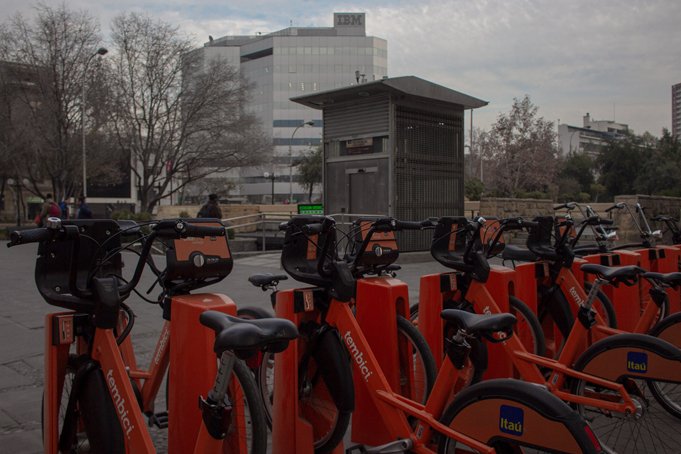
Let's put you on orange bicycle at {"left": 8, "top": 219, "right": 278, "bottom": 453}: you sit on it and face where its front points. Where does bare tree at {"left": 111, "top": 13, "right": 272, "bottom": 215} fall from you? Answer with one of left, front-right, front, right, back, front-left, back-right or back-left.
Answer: front-right

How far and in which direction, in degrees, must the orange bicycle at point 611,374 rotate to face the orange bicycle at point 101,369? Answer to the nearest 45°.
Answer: approximately 90° to its left

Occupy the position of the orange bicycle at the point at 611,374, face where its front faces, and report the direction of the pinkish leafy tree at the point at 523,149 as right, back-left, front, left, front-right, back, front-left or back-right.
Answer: front-right

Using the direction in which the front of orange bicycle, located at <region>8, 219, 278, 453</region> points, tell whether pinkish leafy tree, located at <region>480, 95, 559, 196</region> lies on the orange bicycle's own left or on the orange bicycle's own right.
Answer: on the orange bicycle's own right

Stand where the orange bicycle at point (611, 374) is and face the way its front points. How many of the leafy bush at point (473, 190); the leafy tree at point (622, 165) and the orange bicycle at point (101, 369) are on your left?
1

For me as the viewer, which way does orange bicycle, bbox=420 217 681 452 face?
facing away from the viewer and to the left of the viewer

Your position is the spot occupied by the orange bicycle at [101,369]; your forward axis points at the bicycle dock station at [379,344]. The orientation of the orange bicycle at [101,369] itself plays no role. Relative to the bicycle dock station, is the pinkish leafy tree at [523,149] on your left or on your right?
left

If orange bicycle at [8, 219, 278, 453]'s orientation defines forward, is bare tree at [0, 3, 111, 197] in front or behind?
in front

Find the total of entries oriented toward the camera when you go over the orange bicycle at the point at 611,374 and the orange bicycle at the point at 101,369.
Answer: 0

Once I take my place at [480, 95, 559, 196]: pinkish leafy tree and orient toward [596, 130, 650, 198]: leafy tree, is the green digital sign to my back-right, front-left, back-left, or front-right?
back-right

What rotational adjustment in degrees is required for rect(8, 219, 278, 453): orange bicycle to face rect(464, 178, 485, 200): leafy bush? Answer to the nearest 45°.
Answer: approximately 90° to its right

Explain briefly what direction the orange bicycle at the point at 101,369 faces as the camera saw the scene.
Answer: facing away from the viewer and to the left of the viewer
